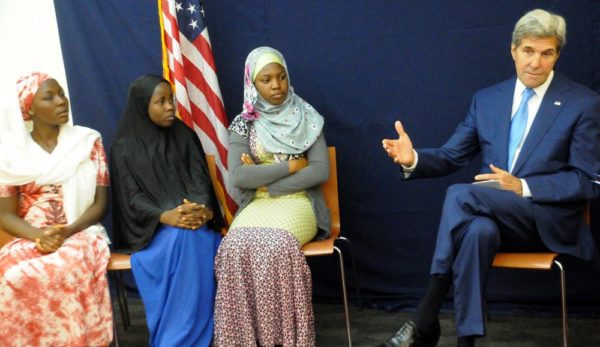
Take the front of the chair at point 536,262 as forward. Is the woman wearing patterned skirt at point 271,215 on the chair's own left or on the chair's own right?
on the chair's own right

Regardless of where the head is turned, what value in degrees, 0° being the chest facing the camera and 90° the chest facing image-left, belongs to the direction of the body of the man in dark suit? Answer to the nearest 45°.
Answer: approximately 45°

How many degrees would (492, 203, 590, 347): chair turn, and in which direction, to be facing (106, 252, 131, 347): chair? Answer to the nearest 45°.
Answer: approximately 45° to its right

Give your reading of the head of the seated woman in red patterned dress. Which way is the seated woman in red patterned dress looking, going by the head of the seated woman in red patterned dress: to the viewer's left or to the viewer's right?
to the viewer's right

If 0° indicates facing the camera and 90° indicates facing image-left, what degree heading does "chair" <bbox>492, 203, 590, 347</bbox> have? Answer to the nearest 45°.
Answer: approximately 45°

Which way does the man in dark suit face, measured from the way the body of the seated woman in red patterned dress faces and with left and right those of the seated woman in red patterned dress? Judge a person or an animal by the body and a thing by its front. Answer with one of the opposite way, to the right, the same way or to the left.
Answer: to the right

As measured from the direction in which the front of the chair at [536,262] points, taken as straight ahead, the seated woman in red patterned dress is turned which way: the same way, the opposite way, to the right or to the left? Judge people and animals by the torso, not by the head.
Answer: to the left
